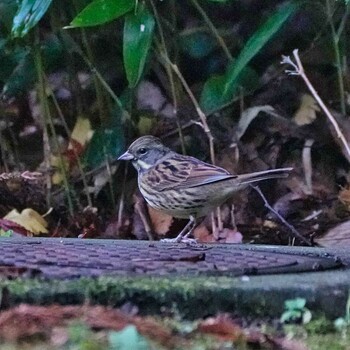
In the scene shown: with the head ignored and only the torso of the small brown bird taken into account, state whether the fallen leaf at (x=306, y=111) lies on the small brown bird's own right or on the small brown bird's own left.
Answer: on the small brown bird's own right

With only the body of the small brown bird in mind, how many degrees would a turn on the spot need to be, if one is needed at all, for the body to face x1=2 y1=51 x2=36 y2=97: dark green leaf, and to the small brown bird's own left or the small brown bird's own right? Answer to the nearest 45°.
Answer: approximately 45° to the small brown bird's own right

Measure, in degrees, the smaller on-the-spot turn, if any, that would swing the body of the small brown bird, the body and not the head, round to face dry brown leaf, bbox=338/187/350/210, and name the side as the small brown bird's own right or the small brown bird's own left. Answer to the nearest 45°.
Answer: approximately 180°

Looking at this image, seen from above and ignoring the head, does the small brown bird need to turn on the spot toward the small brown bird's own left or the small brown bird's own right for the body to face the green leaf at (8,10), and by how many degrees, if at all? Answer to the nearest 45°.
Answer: approximately 45° to the small brown bird's own right

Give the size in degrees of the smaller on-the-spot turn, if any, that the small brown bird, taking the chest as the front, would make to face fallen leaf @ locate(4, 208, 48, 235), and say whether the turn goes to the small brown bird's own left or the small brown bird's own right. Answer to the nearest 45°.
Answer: approximately 45° to the small brown bird's own right

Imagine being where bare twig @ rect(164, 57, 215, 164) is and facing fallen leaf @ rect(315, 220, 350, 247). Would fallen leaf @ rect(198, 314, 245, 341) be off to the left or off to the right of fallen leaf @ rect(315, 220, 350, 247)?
right

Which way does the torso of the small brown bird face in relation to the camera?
to the viewer's left

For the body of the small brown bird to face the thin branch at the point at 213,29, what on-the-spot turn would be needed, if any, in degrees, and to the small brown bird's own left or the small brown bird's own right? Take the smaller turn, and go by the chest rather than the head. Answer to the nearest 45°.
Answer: approximately 90° to the small brown bird's own right

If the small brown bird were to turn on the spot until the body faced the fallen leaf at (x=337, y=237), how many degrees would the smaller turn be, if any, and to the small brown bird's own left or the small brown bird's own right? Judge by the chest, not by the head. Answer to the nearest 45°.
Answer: approximately 180°

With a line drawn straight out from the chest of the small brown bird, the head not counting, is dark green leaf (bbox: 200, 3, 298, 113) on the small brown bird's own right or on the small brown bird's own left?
on the small brown bird's own right

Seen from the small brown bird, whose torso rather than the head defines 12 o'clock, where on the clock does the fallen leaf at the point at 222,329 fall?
The fallen leaf is roughly at 9 o'clock from the small brown bird.

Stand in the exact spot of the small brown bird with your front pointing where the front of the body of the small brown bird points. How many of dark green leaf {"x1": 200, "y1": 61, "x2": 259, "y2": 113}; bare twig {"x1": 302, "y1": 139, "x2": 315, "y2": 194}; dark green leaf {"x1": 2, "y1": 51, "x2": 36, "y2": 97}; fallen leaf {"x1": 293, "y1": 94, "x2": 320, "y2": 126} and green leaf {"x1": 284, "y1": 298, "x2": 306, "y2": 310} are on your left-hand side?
1

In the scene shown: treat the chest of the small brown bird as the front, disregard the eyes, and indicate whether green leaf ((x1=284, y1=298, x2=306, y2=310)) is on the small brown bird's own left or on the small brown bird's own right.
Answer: on the small brown bird's own left
